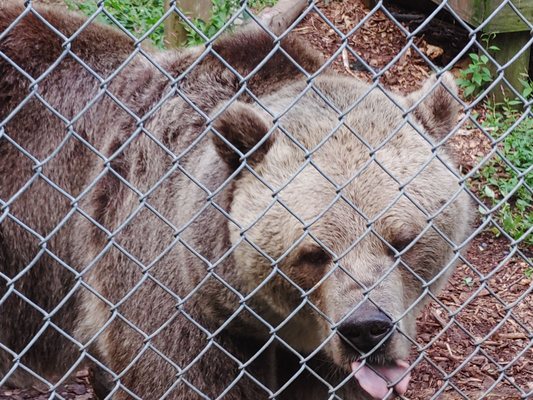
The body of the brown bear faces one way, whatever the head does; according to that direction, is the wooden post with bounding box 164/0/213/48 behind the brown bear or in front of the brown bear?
behind

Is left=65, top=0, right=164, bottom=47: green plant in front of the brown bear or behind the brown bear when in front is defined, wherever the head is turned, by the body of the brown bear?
behind

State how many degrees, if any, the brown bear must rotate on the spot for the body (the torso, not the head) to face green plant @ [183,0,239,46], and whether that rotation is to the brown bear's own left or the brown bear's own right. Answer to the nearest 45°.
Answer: approximately 135° to the brown bear's own left

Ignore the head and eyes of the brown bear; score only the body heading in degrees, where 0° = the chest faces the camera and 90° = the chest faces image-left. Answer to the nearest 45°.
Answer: approximately 315°

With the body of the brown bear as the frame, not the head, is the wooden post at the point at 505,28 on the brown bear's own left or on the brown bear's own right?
on the brown bear's own left

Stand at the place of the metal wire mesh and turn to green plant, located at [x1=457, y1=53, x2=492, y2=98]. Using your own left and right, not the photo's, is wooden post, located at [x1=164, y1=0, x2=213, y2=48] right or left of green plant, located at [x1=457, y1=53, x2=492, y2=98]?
left

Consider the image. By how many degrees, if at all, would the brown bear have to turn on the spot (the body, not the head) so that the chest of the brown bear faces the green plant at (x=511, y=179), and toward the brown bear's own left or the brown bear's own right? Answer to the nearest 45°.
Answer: approximately 90° to the brown bear's own left
